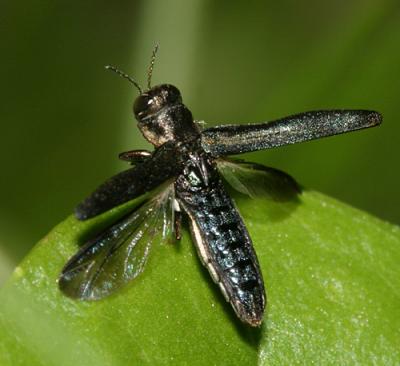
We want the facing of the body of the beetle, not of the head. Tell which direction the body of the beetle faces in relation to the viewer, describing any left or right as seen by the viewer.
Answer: facing away from the viewer and to the left of the viewer
